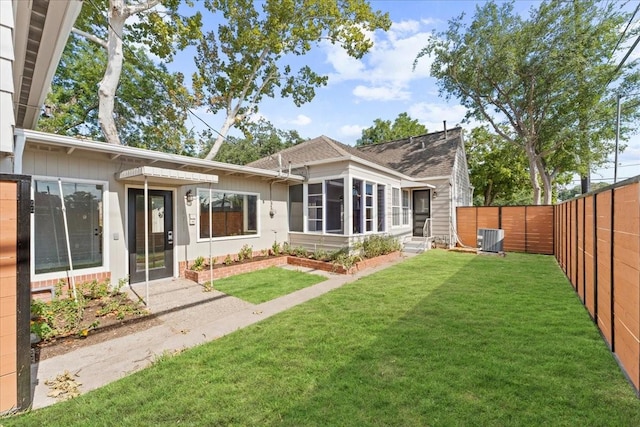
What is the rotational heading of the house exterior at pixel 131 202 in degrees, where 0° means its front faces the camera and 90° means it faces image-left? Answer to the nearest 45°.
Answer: approximately 315°

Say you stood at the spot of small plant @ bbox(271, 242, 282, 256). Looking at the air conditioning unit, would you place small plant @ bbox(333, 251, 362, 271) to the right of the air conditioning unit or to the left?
right

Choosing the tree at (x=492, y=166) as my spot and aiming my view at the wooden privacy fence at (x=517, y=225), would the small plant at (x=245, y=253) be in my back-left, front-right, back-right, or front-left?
front-right

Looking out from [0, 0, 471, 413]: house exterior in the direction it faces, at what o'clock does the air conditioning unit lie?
The air conditioning unit is roughly at 10 o'clock from the house exterior.

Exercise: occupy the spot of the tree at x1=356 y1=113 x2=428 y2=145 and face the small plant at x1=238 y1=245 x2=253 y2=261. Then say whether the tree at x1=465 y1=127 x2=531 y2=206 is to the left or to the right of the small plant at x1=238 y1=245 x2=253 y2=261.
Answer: left

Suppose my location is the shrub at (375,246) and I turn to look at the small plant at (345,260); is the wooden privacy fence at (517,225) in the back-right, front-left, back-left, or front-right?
back-left

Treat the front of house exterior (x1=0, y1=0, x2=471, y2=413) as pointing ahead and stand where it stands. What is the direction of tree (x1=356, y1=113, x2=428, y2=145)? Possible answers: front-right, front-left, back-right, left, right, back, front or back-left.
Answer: left

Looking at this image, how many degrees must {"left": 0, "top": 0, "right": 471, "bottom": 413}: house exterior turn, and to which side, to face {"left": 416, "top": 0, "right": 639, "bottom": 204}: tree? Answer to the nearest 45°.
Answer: approximately 45° to its left
